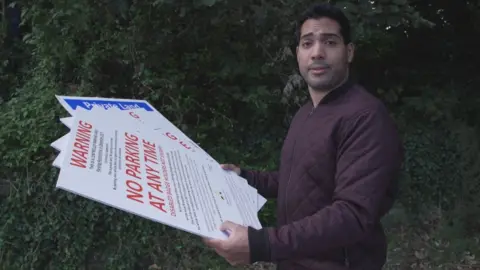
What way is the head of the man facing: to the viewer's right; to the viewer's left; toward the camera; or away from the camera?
toward the camera

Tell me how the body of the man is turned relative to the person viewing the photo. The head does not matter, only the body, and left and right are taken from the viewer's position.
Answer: facing the viewer and to the left of the viewer
